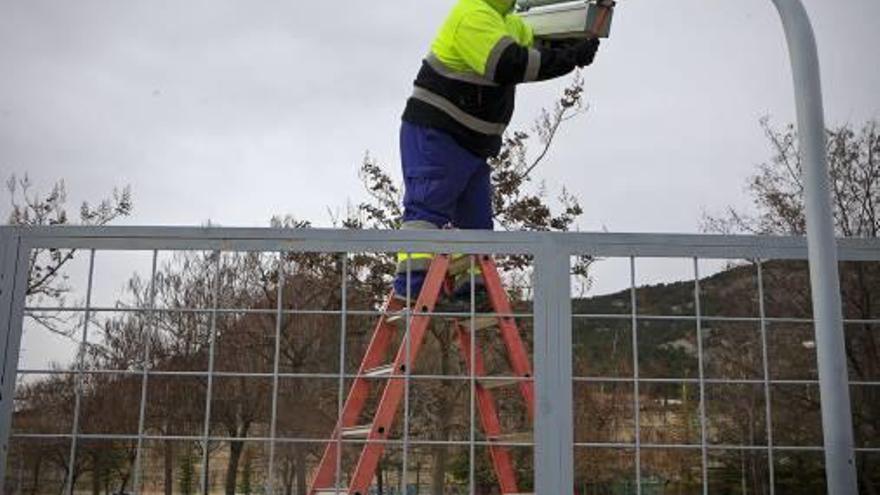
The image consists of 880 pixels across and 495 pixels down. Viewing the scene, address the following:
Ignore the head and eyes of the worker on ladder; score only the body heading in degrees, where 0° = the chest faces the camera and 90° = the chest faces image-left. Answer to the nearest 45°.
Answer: approximately 270°

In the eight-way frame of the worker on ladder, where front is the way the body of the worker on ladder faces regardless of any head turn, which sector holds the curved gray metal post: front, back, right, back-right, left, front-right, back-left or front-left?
front-right
